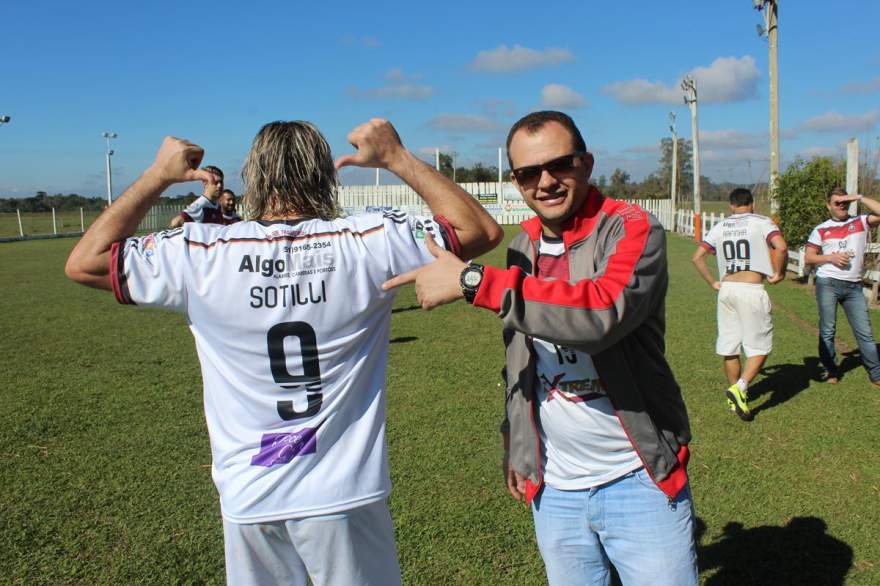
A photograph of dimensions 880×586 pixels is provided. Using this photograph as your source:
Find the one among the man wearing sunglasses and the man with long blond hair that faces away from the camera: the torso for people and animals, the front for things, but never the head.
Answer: the man with long blond hair

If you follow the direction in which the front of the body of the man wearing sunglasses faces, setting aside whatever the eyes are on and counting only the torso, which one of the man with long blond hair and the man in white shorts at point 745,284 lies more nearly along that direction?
the man with long blond hair

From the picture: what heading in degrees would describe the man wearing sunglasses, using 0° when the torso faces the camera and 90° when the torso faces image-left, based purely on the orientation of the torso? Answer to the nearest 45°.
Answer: approximately 45°

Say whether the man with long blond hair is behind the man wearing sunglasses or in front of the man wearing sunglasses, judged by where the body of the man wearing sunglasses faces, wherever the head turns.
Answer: in front

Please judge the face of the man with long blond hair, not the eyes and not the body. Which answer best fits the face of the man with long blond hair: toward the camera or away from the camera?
away from the camera

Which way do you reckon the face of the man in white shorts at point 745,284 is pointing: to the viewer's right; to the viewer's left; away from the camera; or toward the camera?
away from the camera

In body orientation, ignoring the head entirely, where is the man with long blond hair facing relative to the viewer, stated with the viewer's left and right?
facing away from the viewer

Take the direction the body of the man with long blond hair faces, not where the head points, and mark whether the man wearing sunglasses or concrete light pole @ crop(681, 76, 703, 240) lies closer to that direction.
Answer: the concrete light pole
